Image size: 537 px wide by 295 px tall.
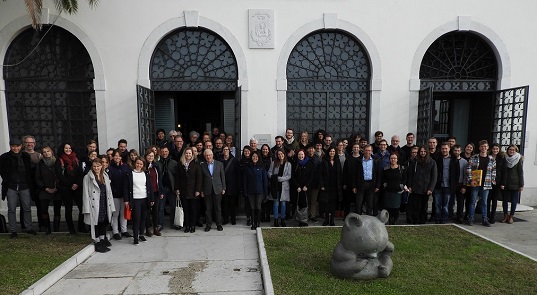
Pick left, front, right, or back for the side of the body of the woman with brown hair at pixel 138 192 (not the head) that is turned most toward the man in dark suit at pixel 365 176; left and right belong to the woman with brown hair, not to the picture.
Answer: left

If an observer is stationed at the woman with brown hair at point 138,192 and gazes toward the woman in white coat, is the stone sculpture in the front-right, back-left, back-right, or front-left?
back-left

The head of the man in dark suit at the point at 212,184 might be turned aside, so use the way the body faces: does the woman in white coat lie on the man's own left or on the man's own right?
on the man's own right

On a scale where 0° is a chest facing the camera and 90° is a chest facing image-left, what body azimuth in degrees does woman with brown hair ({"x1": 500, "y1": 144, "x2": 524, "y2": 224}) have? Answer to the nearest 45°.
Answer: approximately 0°

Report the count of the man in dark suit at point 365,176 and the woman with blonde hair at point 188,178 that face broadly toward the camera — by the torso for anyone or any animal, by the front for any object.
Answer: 2

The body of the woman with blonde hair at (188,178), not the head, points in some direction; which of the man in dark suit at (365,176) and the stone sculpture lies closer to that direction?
the stone sculpture

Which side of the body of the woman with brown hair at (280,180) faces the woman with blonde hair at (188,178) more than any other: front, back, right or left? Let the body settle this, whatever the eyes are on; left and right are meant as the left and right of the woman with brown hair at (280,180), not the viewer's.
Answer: right

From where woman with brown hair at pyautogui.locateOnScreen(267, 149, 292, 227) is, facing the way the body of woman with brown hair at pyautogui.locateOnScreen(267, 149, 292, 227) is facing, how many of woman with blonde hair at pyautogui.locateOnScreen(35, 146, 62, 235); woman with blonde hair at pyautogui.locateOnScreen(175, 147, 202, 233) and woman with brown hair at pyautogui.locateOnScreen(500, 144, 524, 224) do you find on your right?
2

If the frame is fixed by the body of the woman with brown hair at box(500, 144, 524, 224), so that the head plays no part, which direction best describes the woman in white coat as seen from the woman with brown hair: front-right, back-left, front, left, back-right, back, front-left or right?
front-right

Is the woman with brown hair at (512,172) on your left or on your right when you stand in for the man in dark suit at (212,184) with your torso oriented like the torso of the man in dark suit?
on your left

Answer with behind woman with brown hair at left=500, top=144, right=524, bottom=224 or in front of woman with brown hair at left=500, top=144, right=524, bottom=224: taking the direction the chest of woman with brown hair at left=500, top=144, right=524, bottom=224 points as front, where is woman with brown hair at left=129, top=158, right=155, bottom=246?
in front
